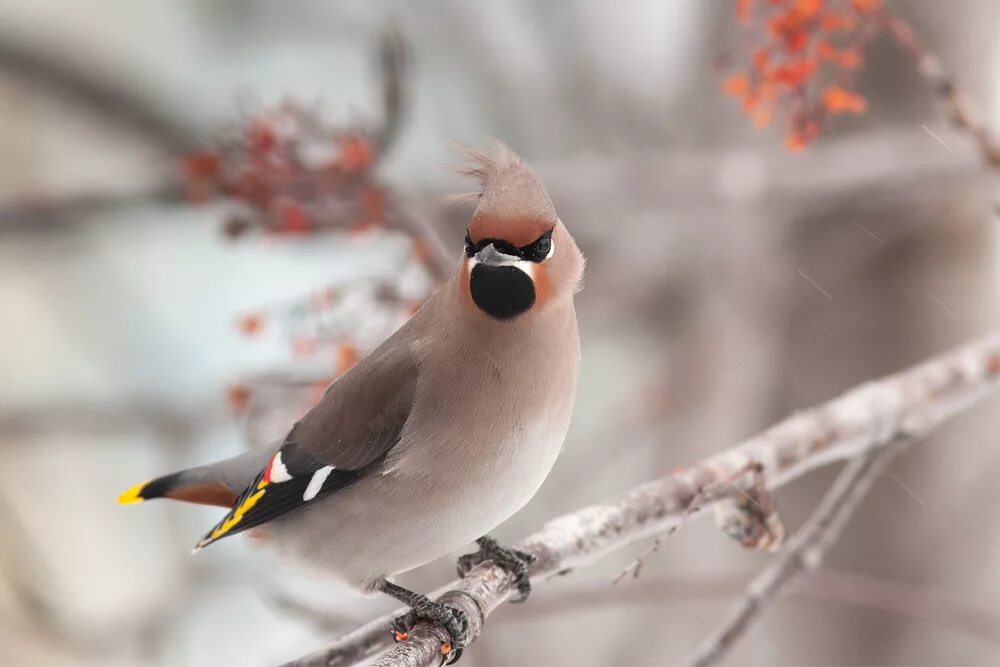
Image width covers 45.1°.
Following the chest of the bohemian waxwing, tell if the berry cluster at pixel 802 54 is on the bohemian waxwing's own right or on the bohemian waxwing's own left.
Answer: on the bohemian waxwing's own left

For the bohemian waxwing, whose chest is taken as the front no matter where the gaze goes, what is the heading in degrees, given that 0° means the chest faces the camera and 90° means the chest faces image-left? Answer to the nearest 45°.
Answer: approximately 315°
